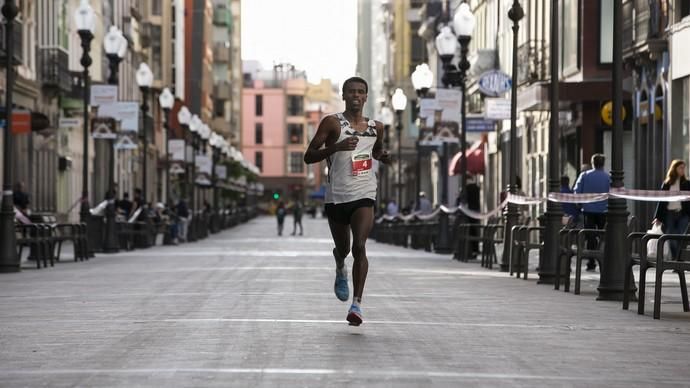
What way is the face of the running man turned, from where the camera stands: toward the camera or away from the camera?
toward the camera

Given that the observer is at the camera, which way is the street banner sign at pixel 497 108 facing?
facing the viewer

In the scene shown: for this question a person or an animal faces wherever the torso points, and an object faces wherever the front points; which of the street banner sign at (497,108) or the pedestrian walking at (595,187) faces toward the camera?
the street banner sign

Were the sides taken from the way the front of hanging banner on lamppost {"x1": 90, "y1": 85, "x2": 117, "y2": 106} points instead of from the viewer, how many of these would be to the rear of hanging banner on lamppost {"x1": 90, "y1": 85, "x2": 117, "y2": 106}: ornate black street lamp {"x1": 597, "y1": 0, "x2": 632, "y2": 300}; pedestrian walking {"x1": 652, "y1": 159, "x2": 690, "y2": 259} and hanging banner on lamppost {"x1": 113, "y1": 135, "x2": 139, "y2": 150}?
1

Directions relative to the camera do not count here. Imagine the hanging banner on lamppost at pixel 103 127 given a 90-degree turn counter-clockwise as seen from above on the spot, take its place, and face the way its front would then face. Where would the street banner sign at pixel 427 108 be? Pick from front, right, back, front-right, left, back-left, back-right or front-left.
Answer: front

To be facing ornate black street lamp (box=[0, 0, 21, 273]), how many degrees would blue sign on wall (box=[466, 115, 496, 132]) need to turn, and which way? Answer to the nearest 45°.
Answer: approximately 45° to its right

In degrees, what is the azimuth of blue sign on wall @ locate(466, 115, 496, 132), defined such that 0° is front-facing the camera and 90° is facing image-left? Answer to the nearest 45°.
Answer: approximately 0°

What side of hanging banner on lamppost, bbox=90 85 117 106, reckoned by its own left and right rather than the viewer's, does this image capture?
front

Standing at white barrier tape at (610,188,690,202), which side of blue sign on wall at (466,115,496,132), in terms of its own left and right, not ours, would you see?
front

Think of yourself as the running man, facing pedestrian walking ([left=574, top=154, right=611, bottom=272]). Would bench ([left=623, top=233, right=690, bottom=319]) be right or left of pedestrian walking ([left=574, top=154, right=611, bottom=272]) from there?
right

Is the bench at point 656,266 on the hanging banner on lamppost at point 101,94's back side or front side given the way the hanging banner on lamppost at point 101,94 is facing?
on the front side

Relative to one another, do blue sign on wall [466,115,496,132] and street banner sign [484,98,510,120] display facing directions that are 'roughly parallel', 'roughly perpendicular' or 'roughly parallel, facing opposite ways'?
roughly parallel

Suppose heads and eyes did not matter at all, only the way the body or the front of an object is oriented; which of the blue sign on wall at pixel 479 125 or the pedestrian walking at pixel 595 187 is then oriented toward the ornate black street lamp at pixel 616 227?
the blue sign on wall

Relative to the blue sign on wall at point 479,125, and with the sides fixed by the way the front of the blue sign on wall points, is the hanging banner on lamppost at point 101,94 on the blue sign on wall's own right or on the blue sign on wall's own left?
on the blue sign on wall's own right

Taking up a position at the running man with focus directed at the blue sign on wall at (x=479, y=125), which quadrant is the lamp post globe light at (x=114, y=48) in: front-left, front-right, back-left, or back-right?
front-left
